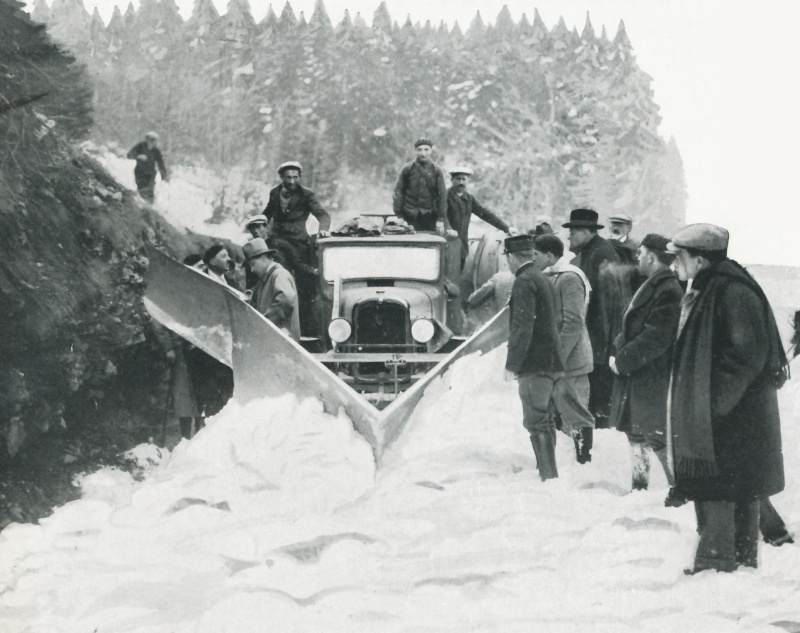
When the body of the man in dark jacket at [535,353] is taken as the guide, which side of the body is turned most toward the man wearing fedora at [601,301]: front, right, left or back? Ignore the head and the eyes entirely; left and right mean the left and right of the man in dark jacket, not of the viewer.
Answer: right

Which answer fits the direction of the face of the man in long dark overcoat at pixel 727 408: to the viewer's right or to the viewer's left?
to the viewer's left

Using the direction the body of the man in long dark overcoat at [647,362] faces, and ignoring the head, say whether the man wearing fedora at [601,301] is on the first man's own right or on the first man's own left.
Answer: on the first man's own right

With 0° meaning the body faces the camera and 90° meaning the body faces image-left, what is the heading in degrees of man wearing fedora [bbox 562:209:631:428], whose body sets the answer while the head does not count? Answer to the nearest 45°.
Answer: approximately 90°

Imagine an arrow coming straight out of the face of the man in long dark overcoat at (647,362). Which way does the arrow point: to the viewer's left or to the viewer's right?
to the viewer's left

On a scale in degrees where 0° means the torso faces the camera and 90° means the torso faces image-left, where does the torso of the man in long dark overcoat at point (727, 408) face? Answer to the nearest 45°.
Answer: approximately 90°

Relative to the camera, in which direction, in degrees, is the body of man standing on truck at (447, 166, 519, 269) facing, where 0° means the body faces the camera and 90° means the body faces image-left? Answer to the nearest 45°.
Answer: approximately 0°

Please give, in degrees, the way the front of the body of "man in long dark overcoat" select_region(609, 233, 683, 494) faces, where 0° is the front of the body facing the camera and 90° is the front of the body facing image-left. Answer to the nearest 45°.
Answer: approximately 90°

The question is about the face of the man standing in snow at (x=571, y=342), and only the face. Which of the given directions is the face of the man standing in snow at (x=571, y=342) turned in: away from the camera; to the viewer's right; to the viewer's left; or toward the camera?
to the viewer's left
